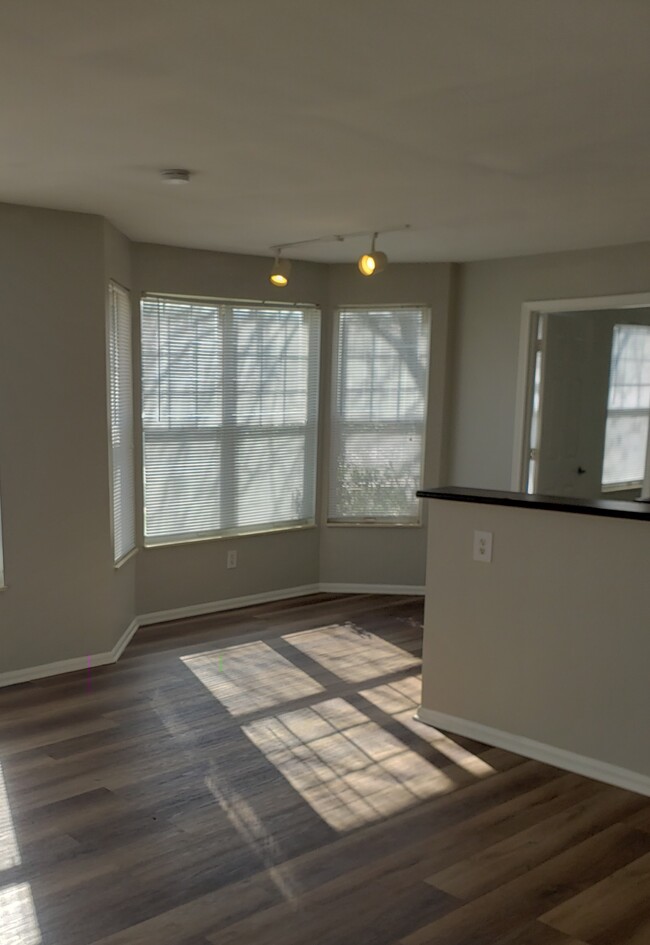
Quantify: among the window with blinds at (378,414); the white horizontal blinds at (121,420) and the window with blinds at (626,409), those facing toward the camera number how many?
2

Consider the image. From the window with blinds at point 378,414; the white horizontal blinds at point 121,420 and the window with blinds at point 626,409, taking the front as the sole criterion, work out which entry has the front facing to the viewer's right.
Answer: the white horizontal blinds

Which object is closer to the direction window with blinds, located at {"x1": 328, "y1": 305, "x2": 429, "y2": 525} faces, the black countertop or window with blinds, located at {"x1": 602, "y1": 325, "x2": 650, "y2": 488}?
the black countertop

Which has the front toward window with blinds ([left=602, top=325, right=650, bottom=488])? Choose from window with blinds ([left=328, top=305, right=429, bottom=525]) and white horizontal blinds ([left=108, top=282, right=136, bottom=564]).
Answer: the white horizontal blinds

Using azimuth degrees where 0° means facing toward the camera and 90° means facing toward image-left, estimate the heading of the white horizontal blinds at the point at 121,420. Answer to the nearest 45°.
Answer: approximately 270°

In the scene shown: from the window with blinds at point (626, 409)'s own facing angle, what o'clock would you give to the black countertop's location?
The black countertop is roughly at 12 o'clock from the window with blinds.

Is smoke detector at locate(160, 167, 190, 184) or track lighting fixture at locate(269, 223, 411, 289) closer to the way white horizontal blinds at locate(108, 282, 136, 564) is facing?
the track lighting fixture

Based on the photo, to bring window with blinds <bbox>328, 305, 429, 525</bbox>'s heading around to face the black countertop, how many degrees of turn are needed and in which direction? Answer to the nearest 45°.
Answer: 0° — it already faces it
